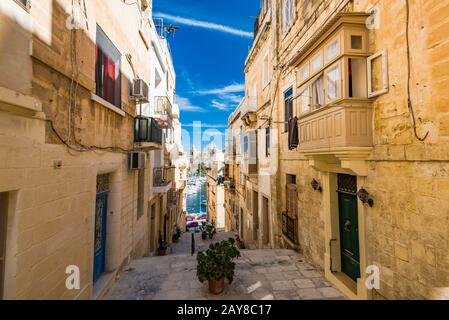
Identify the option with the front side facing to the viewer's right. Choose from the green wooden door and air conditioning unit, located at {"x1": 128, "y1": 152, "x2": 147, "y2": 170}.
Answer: the air conditioning unit

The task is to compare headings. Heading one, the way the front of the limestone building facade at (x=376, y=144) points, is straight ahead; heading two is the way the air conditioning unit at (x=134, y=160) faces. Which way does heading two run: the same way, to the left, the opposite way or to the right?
the opposite way

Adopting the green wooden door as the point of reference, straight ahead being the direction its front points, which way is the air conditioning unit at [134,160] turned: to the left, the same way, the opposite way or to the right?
the opposite way

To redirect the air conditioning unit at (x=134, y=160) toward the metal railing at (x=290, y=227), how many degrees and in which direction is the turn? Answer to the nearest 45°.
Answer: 0° — it already faces it

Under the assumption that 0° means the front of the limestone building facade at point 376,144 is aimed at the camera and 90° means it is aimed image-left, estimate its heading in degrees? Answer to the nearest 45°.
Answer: approximately 45°

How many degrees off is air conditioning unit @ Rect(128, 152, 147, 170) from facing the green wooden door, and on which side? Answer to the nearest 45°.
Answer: approximately 45° to its right

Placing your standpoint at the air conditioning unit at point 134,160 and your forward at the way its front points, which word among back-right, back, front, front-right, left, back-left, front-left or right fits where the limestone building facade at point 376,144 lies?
front-right

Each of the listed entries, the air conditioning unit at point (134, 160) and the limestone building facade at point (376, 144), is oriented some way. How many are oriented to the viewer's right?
1

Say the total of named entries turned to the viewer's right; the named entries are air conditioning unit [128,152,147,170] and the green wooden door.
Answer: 1

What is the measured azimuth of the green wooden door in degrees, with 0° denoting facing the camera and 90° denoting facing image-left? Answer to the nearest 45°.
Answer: approximately 45°

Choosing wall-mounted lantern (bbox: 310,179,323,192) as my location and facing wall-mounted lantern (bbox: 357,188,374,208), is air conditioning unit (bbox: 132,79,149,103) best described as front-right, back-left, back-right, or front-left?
back-right

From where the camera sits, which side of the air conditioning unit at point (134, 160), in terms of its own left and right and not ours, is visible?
right
